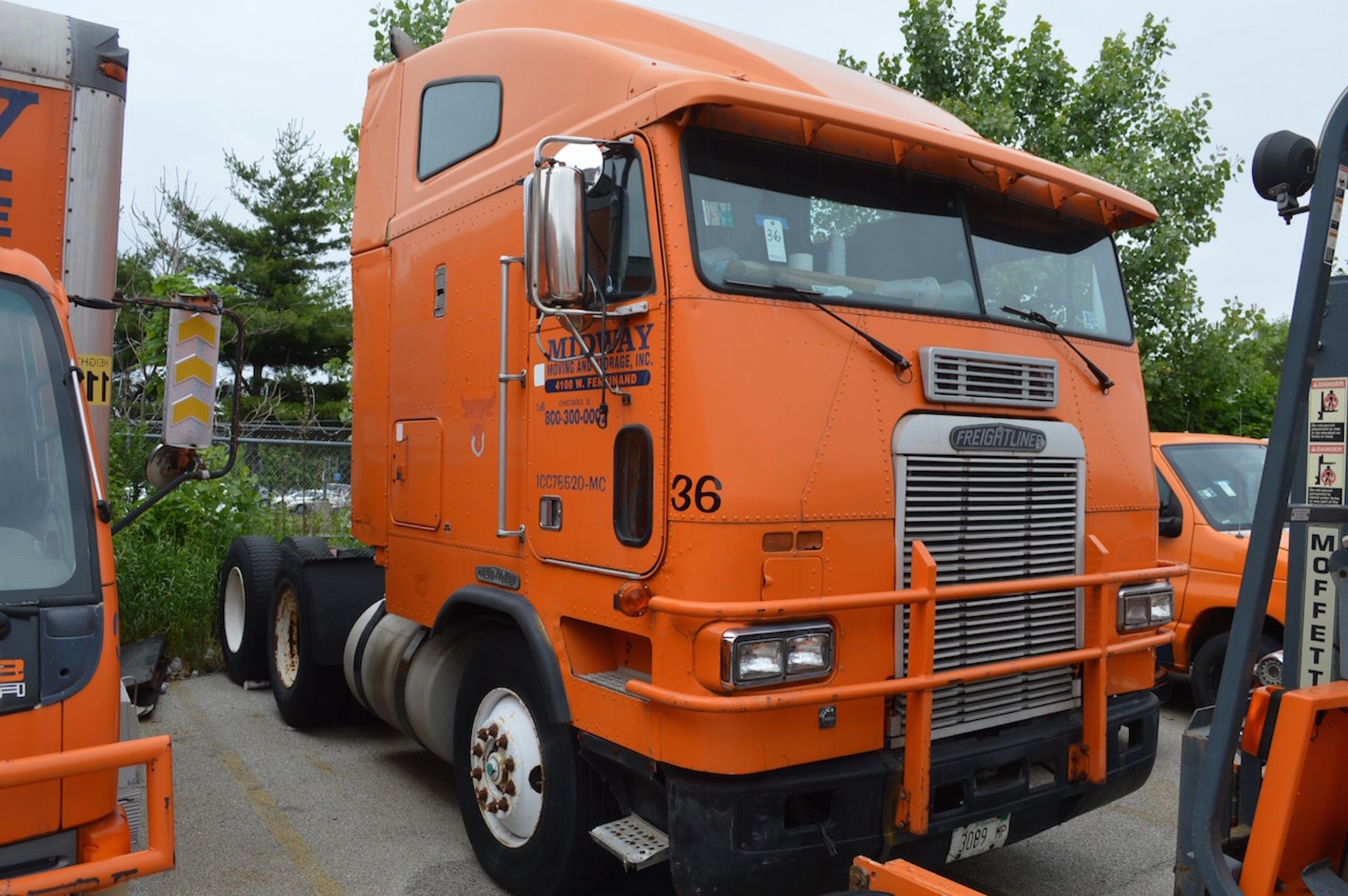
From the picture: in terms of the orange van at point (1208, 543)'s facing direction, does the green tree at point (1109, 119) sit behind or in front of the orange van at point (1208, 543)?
behind

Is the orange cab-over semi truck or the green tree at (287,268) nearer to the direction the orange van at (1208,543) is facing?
the orange cab-over semi truck

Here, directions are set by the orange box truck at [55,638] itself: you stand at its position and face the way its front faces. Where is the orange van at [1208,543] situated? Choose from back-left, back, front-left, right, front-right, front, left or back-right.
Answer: left

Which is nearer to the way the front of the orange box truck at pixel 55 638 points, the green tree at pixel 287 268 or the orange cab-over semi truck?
the orange cab-over semi truck

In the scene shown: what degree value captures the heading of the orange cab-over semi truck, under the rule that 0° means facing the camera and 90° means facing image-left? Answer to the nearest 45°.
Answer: approximately 315°
